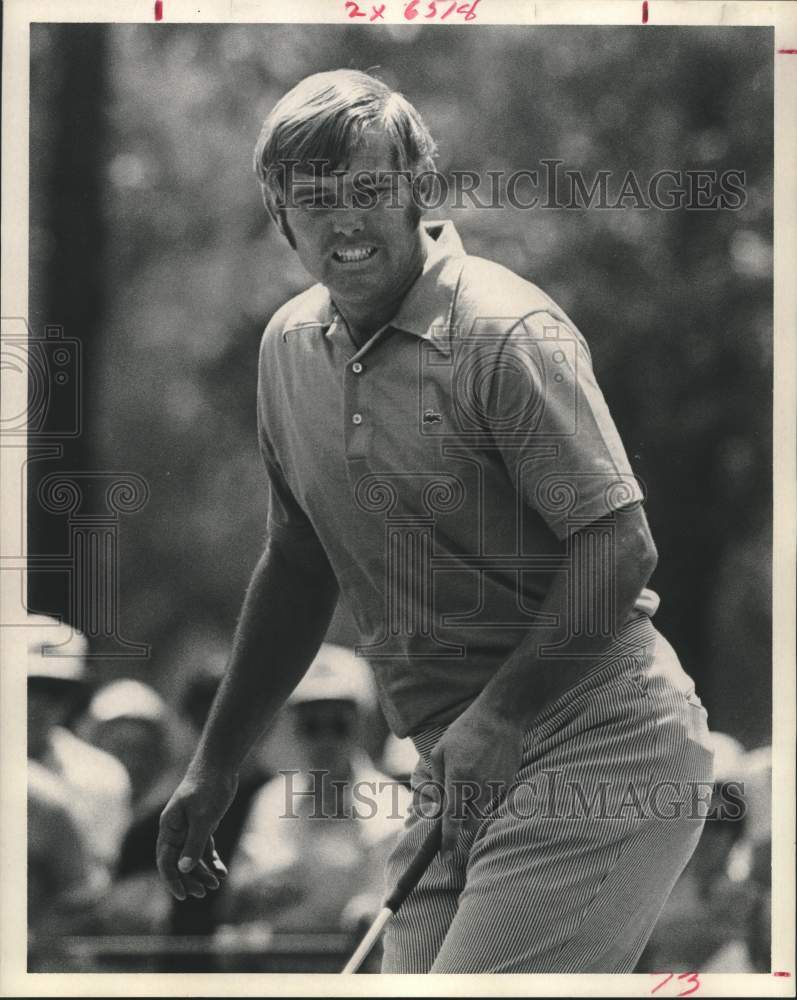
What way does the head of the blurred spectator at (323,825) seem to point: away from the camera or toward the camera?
toward the camera

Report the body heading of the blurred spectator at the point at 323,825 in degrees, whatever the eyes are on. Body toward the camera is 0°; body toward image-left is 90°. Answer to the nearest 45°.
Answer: approximately 0°

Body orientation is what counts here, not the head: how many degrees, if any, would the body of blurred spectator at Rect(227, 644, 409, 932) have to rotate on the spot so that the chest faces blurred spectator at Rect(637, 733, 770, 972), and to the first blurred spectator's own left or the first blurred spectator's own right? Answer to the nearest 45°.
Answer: approximately 90° to the first blurred spectator's own left

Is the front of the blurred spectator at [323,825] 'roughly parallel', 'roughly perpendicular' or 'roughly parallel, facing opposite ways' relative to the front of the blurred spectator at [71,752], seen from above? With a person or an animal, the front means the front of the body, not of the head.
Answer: roughly parallel

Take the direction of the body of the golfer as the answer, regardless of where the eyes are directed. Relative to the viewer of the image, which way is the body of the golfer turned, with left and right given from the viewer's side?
facing the viewer and to the left of the viewer

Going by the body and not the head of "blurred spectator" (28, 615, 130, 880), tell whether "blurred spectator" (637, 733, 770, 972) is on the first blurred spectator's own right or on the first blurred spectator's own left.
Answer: on the first blurred spectator's own left

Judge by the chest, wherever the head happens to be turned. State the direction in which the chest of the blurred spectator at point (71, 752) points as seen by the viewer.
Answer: toward the camera

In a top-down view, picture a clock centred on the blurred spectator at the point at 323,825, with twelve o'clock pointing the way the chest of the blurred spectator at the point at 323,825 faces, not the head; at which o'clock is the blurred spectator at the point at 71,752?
the blurred spectator at the point at 71,752 is roughly at 3 o'clock from the blurred spectator at the point at 323,825.

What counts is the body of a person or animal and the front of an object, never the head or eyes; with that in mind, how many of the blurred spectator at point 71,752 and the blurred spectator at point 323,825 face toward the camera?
2
